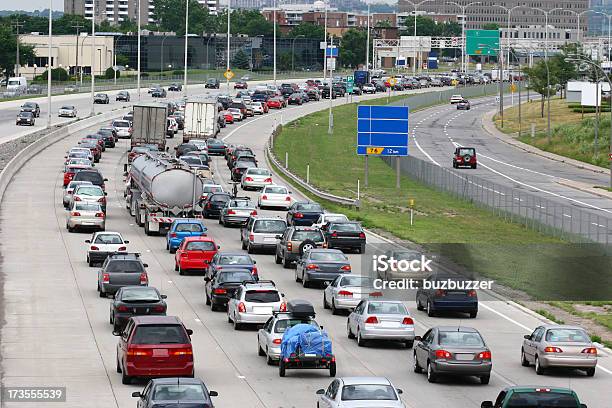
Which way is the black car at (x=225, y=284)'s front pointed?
away from the camera

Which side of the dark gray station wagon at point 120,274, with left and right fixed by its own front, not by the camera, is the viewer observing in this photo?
back

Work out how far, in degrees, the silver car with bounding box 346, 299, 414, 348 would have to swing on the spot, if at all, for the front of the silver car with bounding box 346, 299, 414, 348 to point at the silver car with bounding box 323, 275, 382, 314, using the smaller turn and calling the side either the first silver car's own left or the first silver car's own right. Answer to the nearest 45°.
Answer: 0° — it already faces it

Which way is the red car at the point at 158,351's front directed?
away from the camera

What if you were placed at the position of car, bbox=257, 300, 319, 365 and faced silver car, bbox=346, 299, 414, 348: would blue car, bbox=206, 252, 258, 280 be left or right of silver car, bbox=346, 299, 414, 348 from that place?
left

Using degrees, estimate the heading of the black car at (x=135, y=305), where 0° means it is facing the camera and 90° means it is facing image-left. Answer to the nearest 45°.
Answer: approximately 180°

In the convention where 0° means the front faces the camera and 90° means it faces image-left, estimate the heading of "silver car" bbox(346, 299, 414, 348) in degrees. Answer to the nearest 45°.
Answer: approximately 180°

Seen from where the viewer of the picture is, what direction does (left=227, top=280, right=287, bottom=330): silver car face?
facing away from the viewer

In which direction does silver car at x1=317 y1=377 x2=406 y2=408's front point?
away from the camera

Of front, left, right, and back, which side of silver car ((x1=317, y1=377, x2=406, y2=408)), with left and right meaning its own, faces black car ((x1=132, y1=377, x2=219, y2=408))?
left
